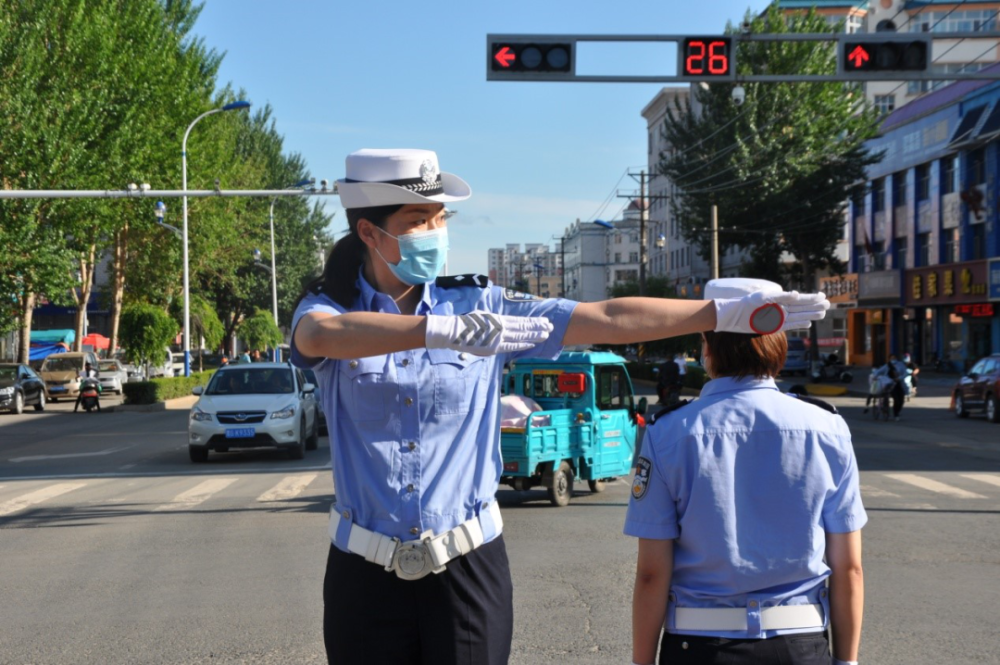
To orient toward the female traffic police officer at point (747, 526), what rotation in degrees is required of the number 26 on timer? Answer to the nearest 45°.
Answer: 0° — it already faces them

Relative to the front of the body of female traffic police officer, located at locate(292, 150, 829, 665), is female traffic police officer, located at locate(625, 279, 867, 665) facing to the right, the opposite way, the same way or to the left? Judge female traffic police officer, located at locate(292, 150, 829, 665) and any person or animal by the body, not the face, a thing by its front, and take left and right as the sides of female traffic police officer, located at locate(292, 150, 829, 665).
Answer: the opposite way

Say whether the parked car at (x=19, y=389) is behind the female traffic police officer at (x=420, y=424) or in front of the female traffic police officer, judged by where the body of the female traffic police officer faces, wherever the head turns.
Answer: behind

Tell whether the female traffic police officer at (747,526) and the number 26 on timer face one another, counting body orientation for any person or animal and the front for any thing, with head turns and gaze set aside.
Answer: yes

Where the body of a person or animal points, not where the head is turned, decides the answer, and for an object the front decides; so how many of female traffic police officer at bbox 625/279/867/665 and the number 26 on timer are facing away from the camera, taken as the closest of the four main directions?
1

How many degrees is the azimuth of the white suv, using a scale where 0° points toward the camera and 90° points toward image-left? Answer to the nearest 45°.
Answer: approximately 0°

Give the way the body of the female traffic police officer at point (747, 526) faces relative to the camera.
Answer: away from the camera

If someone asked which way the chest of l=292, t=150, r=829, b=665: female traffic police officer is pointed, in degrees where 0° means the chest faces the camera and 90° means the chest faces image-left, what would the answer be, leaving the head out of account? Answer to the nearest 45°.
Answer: approximately 0°

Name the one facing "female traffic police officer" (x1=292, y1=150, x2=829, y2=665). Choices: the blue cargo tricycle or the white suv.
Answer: the white suv
